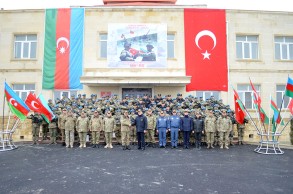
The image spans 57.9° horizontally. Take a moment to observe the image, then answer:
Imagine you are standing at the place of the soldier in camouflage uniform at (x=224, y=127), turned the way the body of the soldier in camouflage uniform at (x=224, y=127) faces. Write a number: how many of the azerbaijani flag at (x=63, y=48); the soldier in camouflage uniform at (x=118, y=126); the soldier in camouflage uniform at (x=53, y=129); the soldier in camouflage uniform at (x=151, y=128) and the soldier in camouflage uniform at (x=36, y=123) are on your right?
5

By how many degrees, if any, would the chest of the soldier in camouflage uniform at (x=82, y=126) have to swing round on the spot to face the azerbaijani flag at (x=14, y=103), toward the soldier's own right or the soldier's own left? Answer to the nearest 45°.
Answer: approximately 90° to the soldier's own right

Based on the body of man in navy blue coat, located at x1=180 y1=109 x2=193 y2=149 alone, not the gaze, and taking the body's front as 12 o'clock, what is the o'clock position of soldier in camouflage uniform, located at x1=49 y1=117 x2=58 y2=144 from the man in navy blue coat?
The soldier in camouflage uniform is roughly at 3 o'clock from the man in navy blue coat.

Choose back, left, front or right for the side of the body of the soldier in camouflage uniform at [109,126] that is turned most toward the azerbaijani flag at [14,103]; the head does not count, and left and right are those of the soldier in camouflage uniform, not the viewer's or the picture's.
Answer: right

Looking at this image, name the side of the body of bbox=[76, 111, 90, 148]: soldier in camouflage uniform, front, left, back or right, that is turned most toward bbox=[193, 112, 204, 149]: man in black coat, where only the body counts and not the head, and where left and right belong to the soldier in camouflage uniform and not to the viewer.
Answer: left

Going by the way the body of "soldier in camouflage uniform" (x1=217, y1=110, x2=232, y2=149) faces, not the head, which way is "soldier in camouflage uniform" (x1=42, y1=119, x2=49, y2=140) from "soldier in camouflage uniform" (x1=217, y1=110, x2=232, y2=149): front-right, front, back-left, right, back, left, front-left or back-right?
right

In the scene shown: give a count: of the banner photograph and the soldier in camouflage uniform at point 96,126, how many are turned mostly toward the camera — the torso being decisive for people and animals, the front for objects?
2

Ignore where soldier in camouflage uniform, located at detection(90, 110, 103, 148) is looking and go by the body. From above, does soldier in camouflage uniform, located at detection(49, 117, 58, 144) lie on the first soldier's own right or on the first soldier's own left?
on the first soldier's own right
